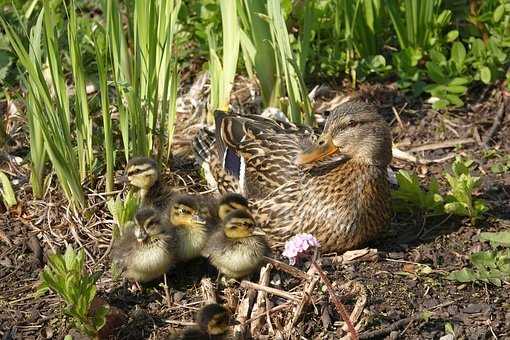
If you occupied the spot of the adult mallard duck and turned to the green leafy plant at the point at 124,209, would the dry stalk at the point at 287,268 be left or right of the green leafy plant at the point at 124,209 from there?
left

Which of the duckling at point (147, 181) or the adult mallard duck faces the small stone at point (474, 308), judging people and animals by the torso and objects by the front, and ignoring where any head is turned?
the adult mallard duck

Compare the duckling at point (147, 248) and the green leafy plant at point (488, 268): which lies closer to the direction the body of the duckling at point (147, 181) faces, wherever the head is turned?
the duckling

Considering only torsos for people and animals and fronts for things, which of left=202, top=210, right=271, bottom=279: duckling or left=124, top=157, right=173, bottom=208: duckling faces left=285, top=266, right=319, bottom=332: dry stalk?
left=202, top=210, right=271, bottom=279: duckling

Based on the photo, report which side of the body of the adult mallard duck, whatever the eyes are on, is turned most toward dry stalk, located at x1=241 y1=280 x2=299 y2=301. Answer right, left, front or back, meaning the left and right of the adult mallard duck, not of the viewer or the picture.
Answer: right
